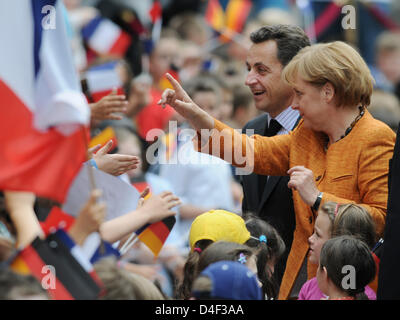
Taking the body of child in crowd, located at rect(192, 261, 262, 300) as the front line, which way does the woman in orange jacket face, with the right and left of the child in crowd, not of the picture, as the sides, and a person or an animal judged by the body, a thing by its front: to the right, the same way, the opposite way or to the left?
the opposite way

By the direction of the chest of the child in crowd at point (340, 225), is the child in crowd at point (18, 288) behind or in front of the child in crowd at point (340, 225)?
in front

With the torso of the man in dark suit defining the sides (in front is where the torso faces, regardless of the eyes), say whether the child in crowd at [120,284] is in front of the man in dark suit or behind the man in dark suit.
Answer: in front

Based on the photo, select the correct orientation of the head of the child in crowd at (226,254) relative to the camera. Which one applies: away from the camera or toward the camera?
away from the camera

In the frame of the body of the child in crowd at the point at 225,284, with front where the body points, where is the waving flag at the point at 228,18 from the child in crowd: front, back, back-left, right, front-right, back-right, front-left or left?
front-left

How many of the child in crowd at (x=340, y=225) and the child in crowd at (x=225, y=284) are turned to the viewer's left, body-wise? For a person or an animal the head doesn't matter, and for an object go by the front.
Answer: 1

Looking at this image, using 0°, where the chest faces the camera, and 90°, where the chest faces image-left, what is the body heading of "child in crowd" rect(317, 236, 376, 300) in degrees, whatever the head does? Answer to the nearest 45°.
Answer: approximately 135°

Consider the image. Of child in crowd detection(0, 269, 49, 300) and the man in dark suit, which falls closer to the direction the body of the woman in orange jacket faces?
the child in crowd

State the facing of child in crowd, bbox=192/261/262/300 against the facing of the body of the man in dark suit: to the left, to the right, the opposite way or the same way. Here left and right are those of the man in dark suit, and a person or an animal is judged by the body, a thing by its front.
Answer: the opposite way

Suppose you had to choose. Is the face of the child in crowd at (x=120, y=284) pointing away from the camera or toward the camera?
away from the camera
